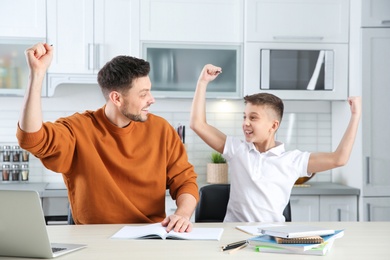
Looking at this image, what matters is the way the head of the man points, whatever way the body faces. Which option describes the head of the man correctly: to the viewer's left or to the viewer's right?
to the viewer's right

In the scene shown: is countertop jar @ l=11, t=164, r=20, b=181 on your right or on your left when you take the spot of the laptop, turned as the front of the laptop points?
on your left

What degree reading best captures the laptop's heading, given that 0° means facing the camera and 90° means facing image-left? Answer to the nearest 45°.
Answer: approximately 225°

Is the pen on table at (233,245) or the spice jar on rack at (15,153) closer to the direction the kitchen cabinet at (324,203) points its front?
the pen on table

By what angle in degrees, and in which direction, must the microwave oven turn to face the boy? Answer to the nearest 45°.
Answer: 0° — it already faces them

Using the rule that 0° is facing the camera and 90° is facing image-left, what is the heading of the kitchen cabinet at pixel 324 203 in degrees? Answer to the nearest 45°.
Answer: approximately 0°

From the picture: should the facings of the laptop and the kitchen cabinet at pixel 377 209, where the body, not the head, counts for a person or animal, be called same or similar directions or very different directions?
very different directions

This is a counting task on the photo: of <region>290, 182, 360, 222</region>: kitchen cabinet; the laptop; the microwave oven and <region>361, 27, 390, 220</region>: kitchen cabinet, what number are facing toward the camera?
3
